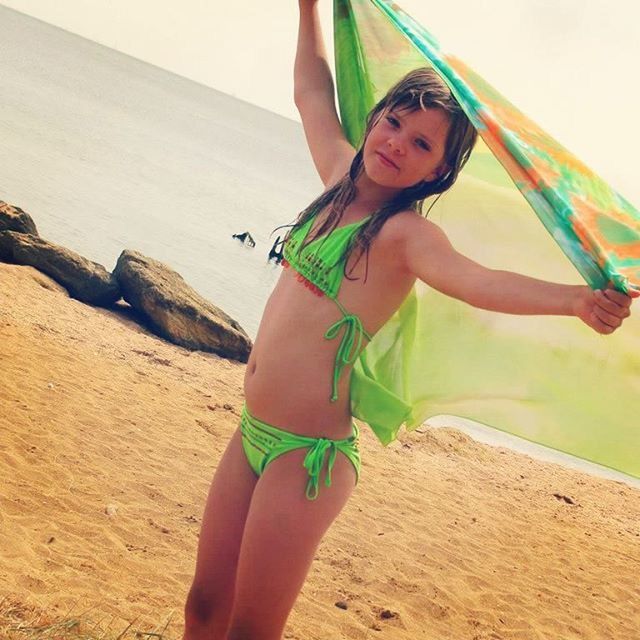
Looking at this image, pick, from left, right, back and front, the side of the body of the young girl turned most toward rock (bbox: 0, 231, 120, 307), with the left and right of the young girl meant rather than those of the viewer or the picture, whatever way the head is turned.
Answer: right

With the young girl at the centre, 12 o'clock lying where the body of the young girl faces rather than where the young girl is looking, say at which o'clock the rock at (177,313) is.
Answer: The rock is roughly at 4 o'clock from the young girl.

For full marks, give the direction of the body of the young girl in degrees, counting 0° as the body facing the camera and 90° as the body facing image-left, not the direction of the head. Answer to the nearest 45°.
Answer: approximately 45°

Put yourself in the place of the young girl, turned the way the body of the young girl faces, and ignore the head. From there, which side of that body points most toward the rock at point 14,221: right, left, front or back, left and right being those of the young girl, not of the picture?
right

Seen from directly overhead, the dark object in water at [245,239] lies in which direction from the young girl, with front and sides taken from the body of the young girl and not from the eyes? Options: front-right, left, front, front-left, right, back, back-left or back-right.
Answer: back-right
